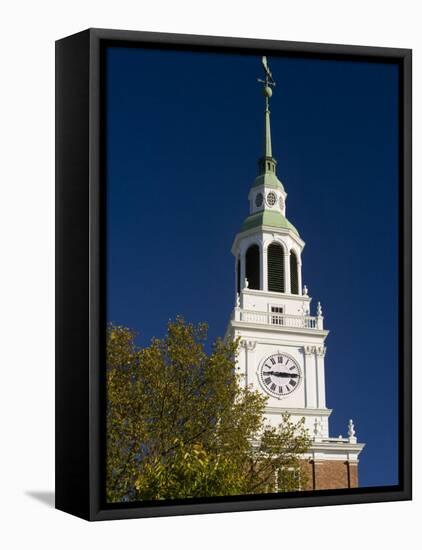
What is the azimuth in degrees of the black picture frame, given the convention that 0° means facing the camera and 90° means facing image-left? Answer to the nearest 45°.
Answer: approximately 315°
